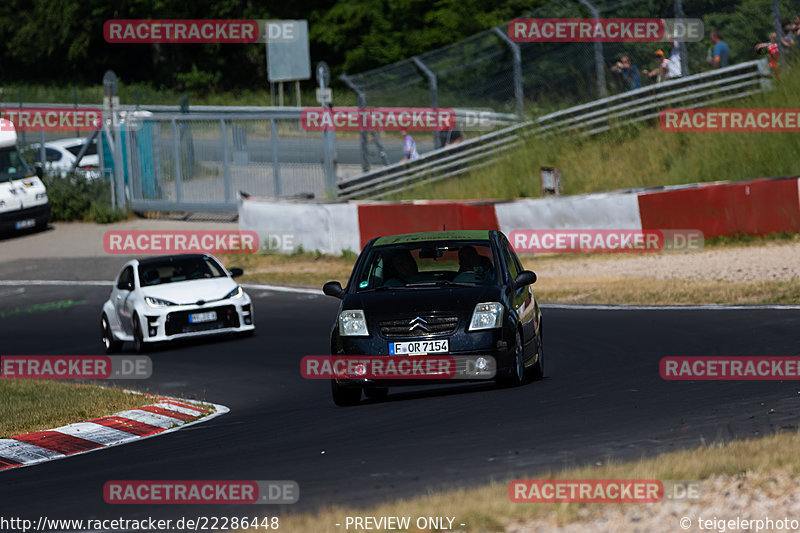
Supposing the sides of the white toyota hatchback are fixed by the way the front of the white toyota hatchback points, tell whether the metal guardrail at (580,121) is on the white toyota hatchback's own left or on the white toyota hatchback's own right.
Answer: on the white toyota hatchback's own left

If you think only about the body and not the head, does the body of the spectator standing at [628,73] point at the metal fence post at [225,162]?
no

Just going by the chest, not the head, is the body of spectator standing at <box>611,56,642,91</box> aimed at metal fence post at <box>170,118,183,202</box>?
no

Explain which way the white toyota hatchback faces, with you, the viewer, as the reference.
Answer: facing the viewer and to the right of the viewer

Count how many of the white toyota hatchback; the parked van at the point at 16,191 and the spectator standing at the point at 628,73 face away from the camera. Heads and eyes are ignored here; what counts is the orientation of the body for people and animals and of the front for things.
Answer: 0

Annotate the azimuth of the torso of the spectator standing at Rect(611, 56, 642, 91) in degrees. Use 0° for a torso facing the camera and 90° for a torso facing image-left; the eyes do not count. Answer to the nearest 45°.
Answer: approximately 45°

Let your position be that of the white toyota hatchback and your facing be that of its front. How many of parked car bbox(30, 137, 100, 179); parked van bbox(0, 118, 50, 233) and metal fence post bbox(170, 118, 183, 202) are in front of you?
0

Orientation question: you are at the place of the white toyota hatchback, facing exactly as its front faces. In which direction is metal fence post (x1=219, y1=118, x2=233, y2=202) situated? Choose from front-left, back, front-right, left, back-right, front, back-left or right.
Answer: back-left

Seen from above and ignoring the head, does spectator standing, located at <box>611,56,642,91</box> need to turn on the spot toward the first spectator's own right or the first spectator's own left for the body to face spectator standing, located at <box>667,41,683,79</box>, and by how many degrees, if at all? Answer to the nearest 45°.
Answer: approximately 135° to the first spectator's own left

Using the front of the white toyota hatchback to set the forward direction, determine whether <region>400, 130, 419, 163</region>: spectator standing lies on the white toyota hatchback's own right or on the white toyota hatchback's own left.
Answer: on the white toyota hatchback's own left

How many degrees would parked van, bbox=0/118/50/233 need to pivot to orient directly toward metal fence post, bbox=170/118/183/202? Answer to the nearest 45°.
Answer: approximately 45° to its left
